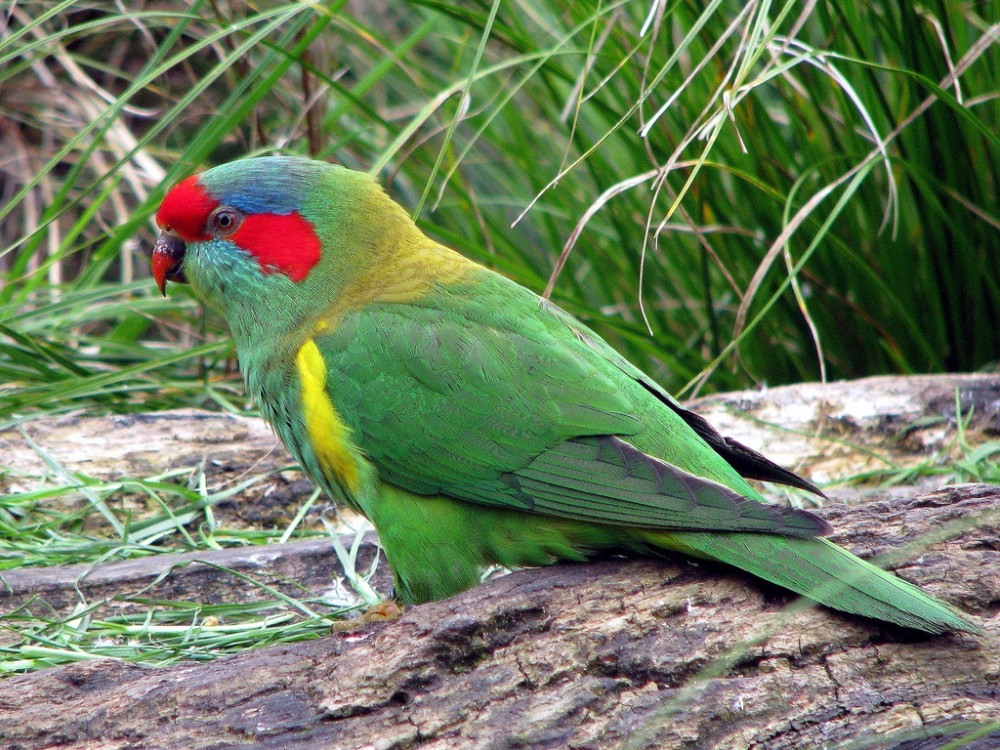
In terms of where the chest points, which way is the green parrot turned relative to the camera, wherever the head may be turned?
to the viewer's left
